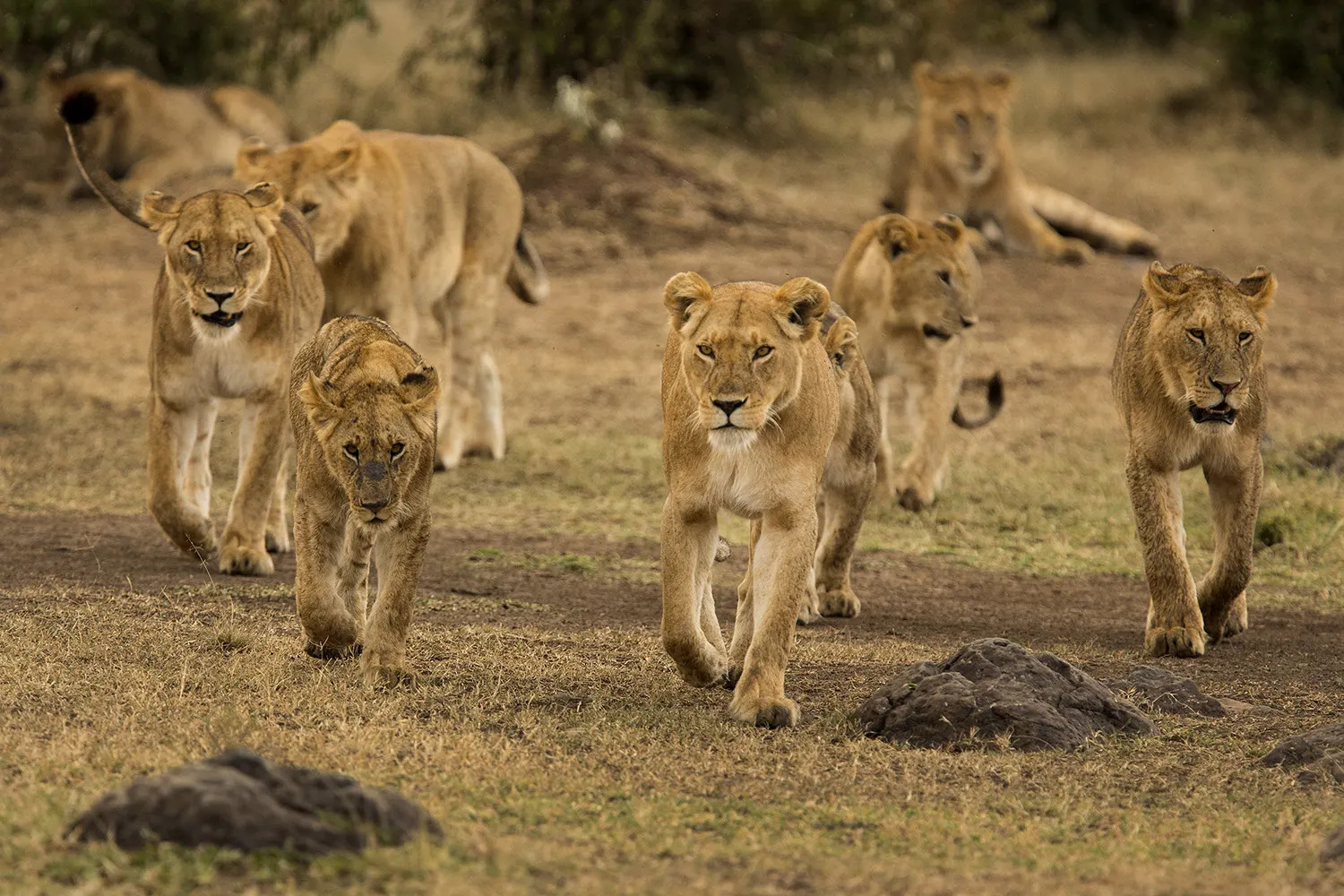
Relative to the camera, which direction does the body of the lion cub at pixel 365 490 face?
toward the camera

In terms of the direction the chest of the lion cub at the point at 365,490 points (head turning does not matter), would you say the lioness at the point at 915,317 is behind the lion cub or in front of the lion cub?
behind

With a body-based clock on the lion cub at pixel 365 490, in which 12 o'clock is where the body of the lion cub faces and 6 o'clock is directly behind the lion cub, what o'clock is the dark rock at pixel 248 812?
The dark rock is roughly at 12 o'clock from the lion cub.

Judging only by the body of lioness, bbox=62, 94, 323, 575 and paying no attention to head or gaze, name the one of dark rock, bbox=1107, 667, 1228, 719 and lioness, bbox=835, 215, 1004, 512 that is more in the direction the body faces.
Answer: the dark rock

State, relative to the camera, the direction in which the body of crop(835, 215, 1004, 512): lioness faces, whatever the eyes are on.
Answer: toward the camera

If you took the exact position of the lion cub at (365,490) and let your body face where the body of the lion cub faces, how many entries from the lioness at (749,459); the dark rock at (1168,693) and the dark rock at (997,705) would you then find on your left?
3

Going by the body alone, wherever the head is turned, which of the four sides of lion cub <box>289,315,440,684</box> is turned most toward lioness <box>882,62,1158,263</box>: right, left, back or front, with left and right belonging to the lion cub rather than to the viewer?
back

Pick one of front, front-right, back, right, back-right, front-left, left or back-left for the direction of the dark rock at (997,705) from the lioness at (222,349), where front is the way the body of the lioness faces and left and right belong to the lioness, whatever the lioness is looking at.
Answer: front-left

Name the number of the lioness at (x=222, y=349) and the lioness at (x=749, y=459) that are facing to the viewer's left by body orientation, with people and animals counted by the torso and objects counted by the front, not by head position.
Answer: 0

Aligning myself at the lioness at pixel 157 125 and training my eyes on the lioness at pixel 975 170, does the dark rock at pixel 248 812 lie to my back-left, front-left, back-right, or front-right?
front-right

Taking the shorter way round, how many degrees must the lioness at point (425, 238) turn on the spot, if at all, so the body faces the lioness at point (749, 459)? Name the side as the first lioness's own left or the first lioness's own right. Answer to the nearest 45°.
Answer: approximately 45° to the first lioness's own left

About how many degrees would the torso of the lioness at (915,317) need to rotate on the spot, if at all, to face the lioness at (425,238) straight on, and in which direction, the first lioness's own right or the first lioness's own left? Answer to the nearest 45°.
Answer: approximately 90° to the first lioness's own right

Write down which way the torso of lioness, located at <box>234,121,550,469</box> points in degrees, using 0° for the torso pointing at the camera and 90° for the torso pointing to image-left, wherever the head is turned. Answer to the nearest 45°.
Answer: approximately 45°

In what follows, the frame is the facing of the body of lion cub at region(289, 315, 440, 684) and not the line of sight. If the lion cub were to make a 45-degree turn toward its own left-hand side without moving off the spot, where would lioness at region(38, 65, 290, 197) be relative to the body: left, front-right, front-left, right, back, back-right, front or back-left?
back-left

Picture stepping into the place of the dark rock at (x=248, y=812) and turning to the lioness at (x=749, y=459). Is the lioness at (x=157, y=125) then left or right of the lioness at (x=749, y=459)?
left

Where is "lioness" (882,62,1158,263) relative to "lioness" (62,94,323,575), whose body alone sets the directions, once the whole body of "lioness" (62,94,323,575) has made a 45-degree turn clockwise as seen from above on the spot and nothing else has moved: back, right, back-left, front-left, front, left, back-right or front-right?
back
